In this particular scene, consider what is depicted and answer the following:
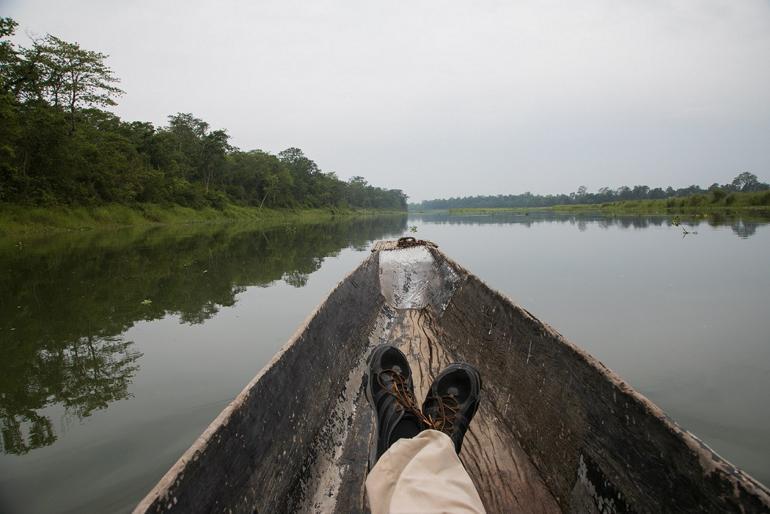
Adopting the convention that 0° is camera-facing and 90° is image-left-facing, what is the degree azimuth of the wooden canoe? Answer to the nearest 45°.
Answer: approximately 180°
